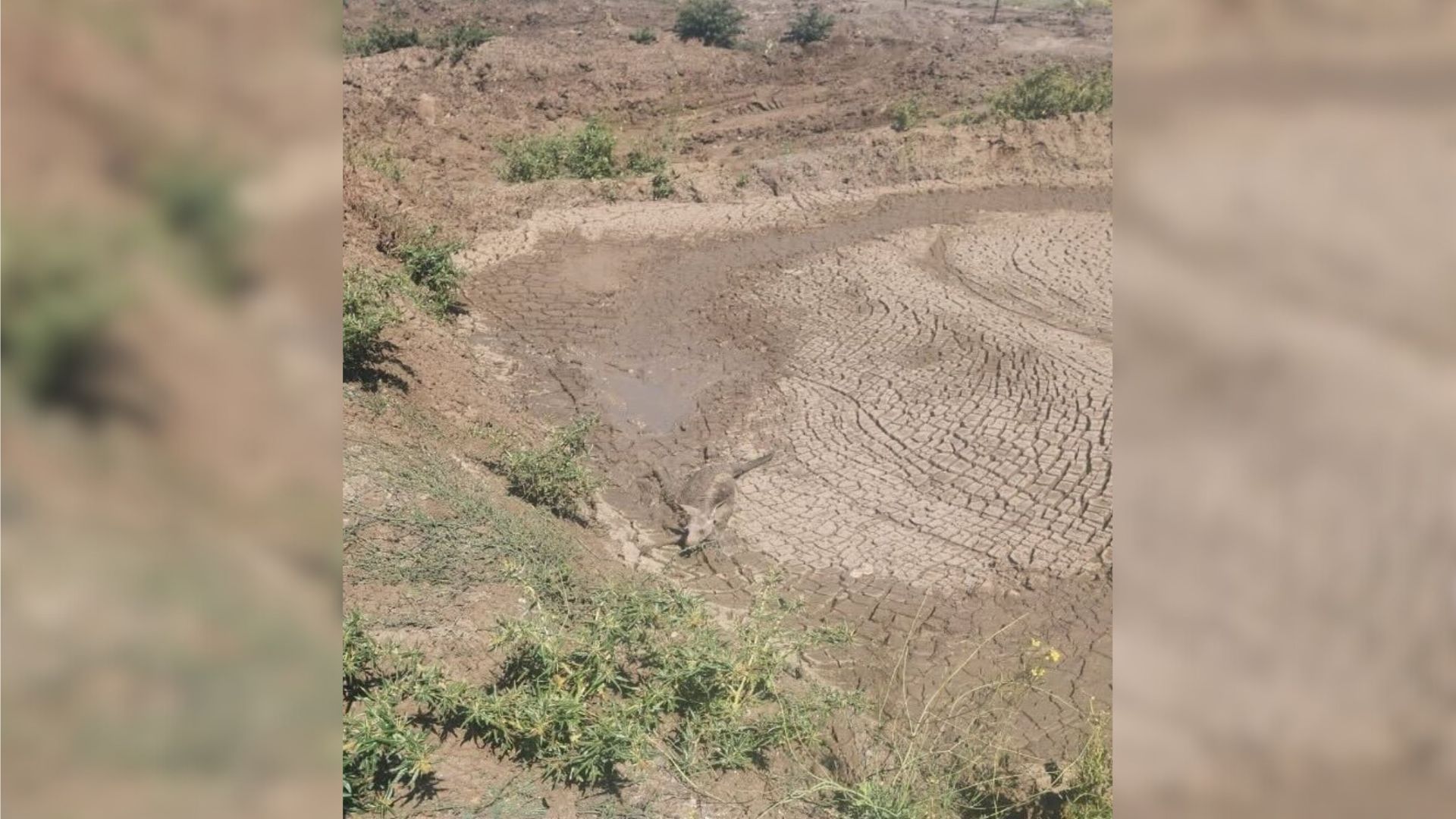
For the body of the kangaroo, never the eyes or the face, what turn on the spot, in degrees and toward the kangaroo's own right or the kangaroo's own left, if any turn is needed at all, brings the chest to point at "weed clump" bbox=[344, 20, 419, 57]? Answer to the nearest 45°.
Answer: approximately 135° to the kangaroo's own right

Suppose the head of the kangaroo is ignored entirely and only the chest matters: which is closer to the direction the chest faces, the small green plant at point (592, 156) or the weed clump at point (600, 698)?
the weed clump

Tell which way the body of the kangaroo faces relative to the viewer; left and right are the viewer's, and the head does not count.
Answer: facing the viewer and to the left of the viewer

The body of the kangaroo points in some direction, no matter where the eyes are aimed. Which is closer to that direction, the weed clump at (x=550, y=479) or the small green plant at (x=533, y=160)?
the weed clump

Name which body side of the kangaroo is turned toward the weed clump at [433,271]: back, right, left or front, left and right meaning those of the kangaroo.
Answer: right

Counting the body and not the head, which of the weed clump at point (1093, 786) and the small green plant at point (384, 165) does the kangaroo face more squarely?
the weed clump

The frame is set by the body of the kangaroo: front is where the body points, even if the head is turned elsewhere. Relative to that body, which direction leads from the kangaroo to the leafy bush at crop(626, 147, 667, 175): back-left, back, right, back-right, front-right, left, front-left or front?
back-right

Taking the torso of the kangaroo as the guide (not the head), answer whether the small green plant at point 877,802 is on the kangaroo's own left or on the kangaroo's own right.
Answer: on the kangaroo's own left

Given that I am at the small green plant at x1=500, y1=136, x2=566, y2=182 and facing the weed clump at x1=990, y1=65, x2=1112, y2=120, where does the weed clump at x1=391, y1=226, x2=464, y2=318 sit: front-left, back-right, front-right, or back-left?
back-right

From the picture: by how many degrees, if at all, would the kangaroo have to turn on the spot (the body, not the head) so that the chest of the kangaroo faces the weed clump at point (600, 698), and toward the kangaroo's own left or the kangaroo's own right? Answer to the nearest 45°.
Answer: approximately 45° to the kangaroo's own left

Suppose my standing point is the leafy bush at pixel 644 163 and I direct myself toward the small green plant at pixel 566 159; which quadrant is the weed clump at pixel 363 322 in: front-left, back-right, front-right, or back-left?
front-left
